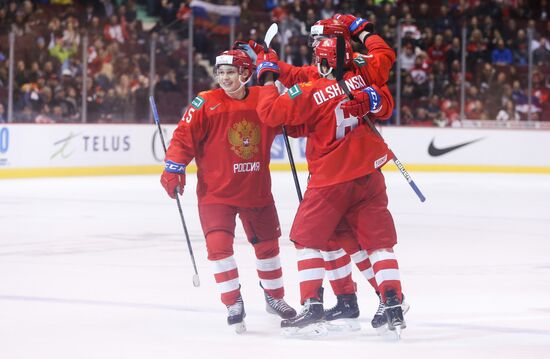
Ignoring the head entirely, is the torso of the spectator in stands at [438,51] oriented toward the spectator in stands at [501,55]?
no

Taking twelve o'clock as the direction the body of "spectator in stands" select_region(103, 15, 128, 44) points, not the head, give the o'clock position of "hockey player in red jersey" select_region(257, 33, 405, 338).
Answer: The hockey player in red jersey is roughly at 12 o'clock from the spectator in stands.

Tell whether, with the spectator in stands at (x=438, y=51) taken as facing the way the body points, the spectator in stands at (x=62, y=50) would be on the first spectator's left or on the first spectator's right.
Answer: on the first spectator's right

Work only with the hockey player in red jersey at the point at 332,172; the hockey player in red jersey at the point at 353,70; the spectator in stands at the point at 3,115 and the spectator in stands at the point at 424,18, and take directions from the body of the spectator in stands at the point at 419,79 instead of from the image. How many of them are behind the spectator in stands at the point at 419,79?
1

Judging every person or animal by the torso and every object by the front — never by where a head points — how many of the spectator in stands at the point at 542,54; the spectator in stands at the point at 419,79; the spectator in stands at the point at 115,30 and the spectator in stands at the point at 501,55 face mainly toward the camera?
4

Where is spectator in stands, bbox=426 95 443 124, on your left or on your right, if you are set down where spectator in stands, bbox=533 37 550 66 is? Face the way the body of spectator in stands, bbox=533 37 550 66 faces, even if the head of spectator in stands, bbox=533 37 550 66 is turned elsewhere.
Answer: on your right

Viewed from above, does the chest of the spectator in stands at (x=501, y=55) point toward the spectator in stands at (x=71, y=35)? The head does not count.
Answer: no

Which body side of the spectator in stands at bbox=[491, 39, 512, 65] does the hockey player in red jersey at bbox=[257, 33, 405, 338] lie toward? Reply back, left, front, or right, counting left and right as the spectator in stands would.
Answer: front

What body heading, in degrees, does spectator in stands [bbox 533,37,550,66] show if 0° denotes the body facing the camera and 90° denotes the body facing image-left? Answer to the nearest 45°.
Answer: approximately 0°

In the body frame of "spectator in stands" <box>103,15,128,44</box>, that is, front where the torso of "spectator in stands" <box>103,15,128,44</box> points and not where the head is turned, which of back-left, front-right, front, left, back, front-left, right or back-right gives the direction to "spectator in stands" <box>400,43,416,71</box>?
left

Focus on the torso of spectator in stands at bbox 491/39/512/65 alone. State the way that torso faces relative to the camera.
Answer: toward the camera

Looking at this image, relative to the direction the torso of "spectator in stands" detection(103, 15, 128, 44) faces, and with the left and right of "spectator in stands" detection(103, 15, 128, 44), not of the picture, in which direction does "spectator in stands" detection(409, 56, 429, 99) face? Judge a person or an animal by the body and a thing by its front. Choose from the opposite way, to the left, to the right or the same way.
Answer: the same way

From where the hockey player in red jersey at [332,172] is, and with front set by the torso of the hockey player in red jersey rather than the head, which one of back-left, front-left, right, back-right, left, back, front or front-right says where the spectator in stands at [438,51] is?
front-right

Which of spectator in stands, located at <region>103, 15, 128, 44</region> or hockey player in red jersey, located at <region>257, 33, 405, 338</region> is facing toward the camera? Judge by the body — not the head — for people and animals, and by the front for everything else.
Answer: the spectator in stands

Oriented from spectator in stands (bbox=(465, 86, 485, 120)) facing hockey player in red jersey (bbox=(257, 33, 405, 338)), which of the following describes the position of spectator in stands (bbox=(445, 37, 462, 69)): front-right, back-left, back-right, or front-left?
back-right

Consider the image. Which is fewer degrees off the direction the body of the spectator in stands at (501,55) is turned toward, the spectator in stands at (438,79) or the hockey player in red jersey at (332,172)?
the hockey player in red jersey
